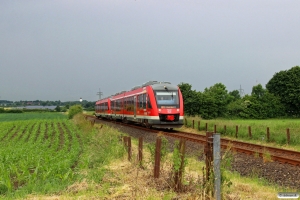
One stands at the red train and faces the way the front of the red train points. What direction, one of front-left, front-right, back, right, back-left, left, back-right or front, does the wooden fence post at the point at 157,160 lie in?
front-right

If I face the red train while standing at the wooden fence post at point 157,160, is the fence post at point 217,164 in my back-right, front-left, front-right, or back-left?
back-right

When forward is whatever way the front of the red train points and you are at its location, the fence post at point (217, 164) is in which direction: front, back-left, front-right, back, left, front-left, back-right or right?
front-right

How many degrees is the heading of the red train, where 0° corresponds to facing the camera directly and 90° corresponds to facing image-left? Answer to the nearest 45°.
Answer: approximately 315°

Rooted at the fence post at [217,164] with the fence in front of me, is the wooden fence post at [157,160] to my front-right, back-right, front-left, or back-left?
front-left

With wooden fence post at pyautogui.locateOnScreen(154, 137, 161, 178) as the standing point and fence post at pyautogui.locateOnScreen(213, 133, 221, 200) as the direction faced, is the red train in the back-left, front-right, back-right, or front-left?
back-left
